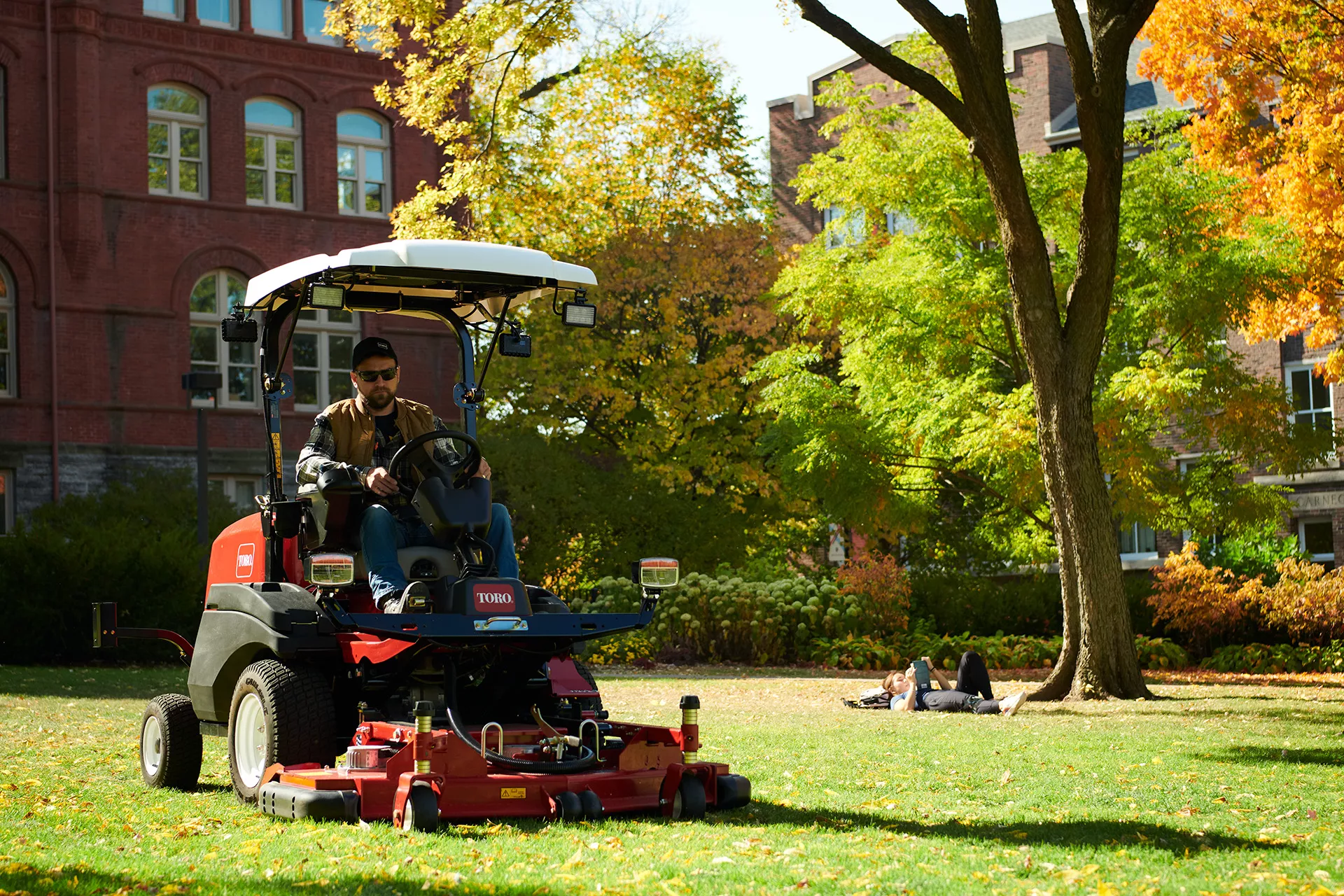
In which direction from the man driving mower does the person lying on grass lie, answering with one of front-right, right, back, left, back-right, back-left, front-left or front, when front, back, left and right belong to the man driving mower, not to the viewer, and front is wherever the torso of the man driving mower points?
left

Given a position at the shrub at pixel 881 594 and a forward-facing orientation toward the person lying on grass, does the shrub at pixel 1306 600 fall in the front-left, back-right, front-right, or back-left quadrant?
front-left

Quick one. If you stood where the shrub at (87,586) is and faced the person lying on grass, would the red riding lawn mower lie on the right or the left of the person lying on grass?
right

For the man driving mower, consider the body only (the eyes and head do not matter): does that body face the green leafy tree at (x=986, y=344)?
no

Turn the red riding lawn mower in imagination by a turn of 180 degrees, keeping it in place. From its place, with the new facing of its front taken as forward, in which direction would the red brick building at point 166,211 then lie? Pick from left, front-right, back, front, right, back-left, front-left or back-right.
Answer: front-right

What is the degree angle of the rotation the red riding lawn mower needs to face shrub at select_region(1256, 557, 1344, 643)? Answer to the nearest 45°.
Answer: approximately 90° to its left

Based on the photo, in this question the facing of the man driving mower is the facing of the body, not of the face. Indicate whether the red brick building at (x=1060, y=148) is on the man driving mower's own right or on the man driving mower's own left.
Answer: on the man driving mower's own left

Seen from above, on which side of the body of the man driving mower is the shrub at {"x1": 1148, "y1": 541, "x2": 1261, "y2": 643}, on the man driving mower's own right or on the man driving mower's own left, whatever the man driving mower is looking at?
on the man driving mower's own left

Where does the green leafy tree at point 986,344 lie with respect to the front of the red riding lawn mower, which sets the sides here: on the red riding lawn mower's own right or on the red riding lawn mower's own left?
on the red riding lawn mower's own left

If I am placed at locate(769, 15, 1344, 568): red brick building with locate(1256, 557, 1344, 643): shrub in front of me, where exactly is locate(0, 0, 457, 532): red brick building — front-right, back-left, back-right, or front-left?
front-right

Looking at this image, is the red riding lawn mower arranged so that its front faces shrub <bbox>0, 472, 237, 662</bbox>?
no

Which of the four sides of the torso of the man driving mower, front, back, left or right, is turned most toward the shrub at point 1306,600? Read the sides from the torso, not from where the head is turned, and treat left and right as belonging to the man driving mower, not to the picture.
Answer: left

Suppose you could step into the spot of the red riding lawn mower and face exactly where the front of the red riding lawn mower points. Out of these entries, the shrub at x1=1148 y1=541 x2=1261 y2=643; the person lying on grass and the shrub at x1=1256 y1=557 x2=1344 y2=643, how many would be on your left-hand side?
3

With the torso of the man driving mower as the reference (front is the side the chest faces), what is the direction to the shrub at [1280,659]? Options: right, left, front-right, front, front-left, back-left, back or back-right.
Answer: left

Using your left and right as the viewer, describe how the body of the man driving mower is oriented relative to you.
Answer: facing the viewer and to the right of the viewer

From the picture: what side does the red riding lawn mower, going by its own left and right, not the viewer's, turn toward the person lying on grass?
left

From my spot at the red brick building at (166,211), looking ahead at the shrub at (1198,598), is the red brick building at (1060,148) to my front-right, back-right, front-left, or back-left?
front-left
